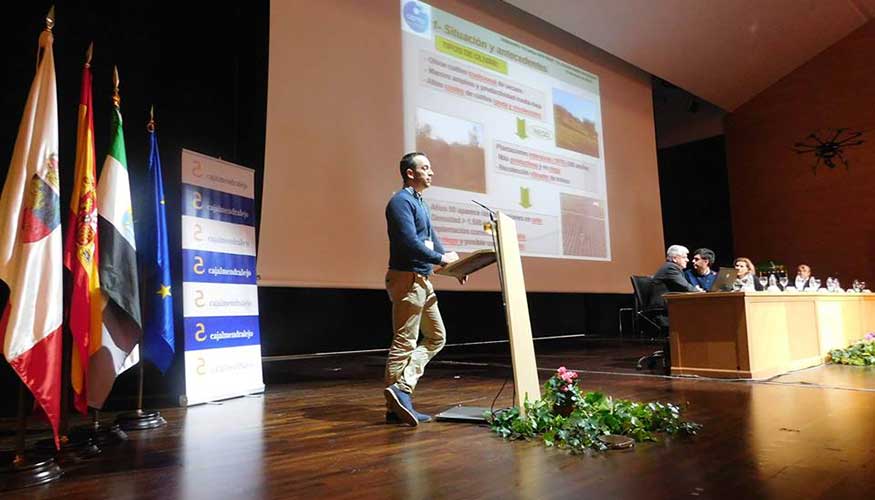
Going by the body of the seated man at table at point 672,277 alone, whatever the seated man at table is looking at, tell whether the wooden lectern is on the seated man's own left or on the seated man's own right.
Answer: on the seated man's own right

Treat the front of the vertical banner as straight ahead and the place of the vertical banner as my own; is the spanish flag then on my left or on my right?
on my right

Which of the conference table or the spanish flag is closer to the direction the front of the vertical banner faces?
the conference table

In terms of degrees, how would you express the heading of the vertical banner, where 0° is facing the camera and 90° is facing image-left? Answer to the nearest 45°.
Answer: approximately 315°
